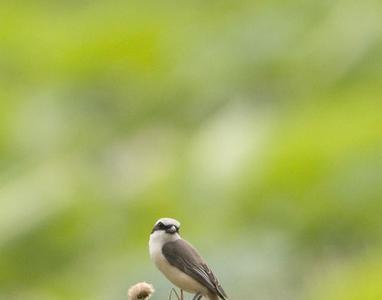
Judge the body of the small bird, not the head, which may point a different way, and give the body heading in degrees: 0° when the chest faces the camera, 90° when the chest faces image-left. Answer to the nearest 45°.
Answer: approximately 90°
